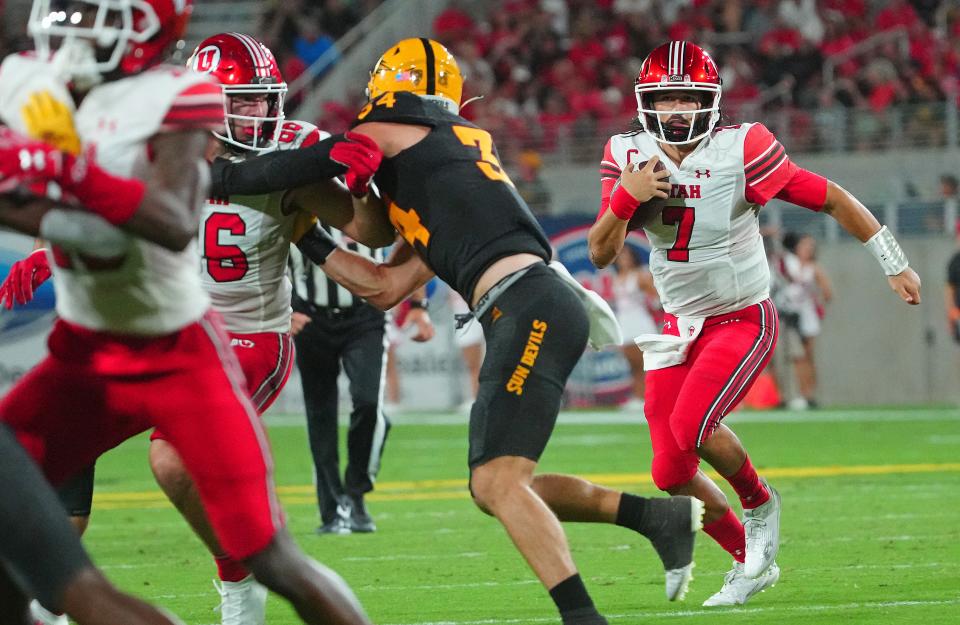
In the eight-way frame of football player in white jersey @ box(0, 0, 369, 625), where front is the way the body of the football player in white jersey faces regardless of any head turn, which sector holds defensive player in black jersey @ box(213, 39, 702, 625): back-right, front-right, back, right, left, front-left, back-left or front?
back

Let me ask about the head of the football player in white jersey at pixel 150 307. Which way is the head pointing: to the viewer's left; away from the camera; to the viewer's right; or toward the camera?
to the viewer's left

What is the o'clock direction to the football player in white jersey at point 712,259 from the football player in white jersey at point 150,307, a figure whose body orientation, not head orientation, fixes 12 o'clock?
the football player in white jersey at point 712,259 is roughly at 6 o'clock from the football player in white jersey at point 150,307.

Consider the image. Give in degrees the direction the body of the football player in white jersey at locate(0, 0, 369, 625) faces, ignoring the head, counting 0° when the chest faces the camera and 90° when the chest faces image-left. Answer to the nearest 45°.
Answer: approximately 45°

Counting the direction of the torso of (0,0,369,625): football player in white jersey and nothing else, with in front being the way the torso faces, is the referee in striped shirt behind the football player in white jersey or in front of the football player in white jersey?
behind

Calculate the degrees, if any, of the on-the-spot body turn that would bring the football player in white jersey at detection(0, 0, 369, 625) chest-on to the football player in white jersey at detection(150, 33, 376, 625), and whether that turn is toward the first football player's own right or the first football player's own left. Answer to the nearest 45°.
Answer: approximately 135° to the first football player's own right
